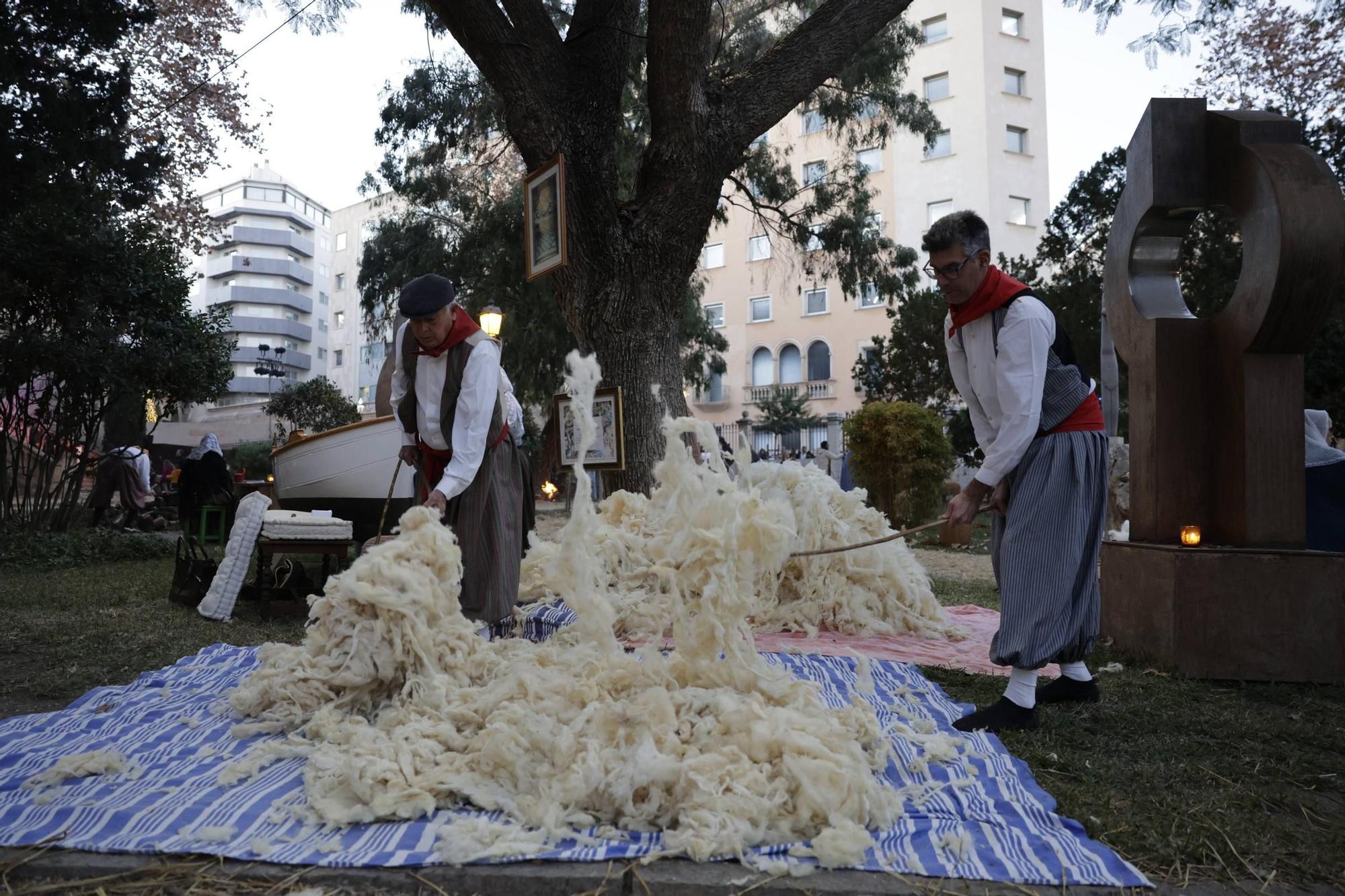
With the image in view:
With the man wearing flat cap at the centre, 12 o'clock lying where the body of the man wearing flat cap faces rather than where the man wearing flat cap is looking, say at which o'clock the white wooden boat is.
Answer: The white wooden boat is roughly at 4 o'clock from the man wearing flat cap.

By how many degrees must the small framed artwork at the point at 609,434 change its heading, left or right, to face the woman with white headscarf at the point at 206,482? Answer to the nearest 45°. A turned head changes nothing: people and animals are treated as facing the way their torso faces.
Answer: approximately 90° to its right

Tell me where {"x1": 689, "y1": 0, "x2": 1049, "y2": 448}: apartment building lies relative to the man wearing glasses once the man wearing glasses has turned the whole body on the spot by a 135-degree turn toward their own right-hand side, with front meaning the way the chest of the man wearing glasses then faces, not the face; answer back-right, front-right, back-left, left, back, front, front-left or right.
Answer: front

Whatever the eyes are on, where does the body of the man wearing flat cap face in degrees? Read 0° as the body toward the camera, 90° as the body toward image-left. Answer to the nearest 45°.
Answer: approximately 45°

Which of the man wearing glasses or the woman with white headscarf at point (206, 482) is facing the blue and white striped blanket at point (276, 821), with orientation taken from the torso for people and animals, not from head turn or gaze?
the man wearing glasses

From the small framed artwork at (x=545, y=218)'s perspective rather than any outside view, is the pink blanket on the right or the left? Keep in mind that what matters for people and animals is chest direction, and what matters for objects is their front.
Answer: on its left
